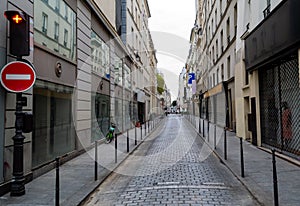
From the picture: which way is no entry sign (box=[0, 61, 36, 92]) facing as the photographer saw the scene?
facing the viewer
